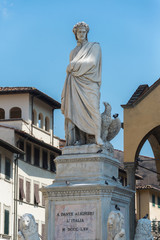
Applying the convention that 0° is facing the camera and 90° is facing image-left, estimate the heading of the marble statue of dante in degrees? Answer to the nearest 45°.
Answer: approximately 0°
